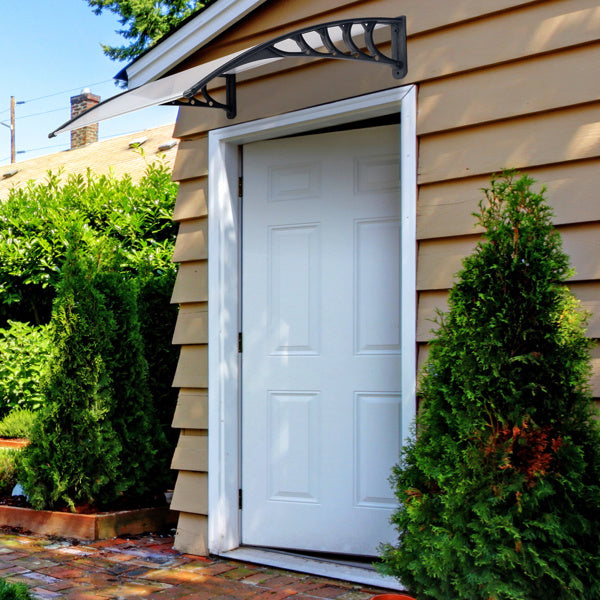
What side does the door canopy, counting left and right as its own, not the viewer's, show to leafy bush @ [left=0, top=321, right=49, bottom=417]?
right

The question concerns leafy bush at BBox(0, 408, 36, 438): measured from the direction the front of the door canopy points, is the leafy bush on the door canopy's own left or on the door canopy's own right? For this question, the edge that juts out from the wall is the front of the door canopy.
on the door canopy's own right

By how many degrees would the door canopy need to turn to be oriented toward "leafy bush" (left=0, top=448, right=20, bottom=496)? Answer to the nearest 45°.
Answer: approximately 90° to its right

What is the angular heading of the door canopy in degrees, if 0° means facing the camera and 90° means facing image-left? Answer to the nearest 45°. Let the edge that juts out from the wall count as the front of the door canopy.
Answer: approximately 45°

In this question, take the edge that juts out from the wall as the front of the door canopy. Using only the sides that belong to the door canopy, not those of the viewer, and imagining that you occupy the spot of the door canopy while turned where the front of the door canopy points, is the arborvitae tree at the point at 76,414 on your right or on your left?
on your right
